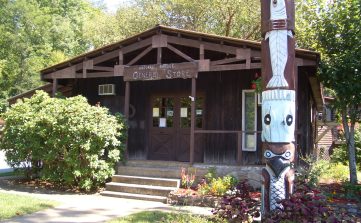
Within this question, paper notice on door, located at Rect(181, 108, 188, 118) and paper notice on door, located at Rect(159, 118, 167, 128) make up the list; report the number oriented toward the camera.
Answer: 2

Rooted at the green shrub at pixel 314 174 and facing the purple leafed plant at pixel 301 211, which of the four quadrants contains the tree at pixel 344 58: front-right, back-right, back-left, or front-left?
back-left

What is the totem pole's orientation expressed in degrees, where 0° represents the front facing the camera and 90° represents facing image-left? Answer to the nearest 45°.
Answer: approximately 0°

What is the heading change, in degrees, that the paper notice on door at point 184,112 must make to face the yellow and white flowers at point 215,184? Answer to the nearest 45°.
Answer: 0° — it already faces it

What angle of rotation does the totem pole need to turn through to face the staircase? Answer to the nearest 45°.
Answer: approximately 135° to its right

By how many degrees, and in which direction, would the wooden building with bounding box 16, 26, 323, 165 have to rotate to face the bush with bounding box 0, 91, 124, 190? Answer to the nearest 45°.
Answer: approximately 45° to its right

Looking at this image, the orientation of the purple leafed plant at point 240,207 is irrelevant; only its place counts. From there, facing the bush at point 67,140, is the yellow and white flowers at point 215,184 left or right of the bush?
right

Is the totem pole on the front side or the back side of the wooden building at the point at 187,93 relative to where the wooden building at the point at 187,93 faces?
on the front side

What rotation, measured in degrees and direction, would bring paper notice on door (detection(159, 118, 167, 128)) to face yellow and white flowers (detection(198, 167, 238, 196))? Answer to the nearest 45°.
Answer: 0° — it already faces it

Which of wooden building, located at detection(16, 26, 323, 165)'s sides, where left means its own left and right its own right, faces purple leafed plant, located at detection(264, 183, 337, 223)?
front

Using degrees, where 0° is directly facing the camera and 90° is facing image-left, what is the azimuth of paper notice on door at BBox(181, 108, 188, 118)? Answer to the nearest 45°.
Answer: approximately 0°
